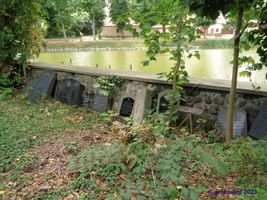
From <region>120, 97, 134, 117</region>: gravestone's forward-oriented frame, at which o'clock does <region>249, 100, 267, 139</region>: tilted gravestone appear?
The tilted gravestone is roughly at 10 o'clock from the gravestone.

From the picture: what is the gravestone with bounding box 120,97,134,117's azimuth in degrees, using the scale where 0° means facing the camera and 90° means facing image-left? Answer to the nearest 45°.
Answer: approximately 0°

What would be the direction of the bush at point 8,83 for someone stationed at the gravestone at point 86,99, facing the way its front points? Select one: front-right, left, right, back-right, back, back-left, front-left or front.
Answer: back-right

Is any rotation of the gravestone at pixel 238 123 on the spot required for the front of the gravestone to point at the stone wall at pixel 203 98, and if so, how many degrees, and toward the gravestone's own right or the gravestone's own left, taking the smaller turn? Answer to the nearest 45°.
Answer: approximately 135° to the gravestone's own right

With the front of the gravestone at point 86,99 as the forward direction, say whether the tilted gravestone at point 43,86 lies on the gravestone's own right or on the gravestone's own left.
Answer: on the gravestone's own right

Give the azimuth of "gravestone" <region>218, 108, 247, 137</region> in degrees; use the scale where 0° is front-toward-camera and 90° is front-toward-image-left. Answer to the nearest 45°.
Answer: approximately 0°

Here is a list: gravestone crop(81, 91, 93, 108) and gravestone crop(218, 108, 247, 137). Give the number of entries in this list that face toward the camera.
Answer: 2

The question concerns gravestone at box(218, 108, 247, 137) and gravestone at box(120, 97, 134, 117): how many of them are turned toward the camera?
2
